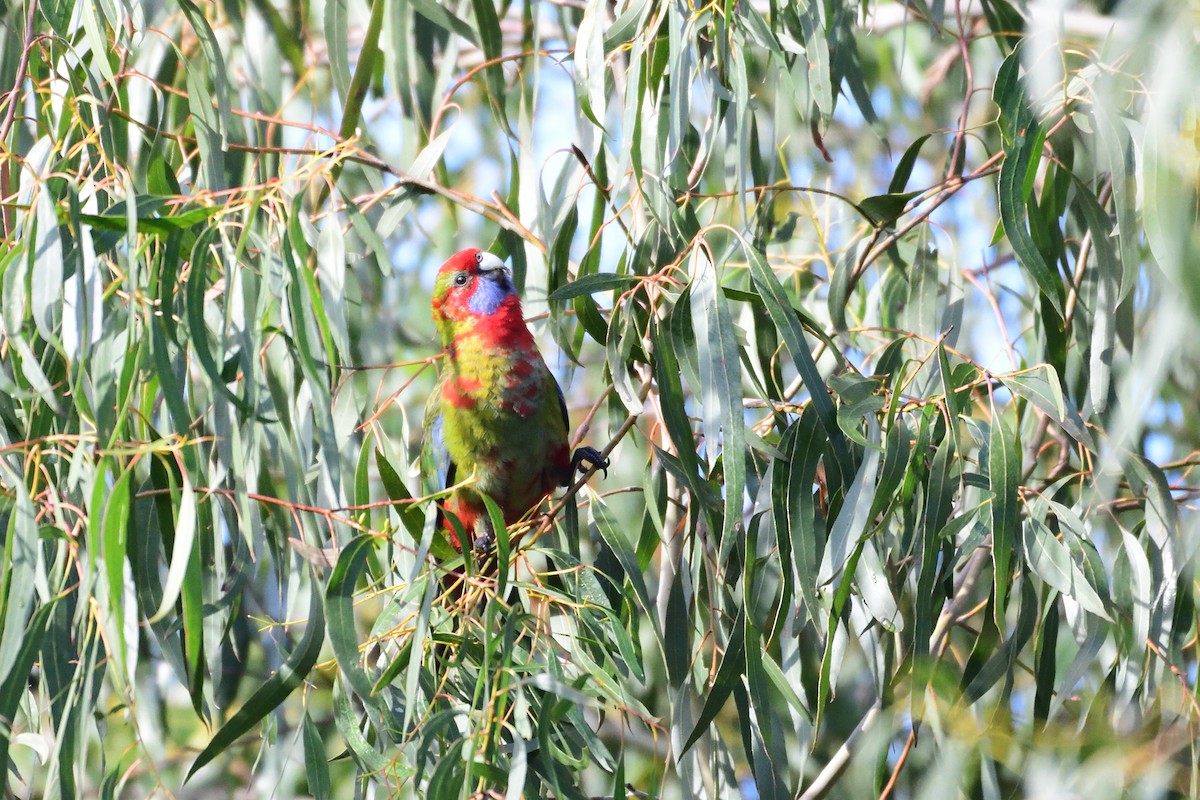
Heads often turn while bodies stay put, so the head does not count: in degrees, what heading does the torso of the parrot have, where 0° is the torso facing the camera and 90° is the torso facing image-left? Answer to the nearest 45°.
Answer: approximately 315°

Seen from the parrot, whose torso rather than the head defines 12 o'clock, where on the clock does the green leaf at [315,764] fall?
The green leaf is roughly at 2 o'clock from the parrot.

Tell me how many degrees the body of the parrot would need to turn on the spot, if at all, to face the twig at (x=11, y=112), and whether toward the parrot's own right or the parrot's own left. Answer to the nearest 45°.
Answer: approximately 90° to the parrot's own right
